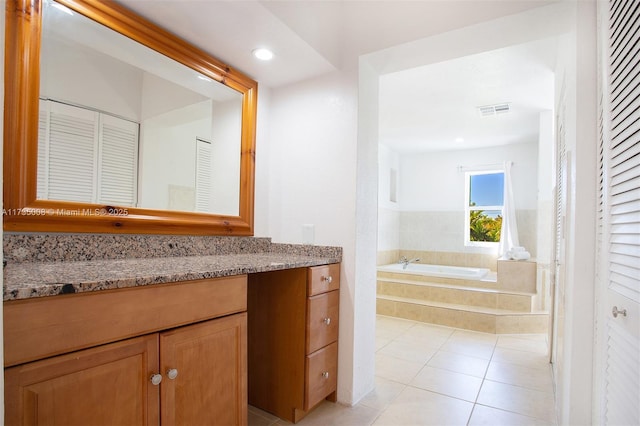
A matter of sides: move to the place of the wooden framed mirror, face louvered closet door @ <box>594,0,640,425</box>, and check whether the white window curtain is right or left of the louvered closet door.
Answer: left

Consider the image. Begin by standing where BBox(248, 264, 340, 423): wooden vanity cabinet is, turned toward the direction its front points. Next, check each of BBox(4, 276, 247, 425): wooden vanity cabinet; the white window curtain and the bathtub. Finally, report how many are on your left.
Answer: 2

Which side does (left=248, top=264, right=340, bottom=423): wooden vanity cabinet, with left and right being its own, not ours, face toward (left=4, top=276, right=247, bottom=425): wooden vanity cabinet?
right

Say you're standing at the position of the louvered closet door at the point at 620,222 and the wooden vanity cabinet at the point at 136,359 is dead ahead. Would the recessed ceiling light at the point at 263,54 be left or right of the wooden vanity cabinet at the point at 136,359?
right

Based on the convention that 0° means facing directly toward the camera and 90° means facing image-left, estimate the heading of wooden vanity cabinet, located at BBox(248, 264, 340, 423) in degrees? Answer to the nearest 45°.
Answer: approximately 315°

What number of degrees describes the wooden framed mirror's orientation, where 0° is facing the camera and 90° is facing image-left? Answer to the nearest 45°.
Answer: approximately 315°
